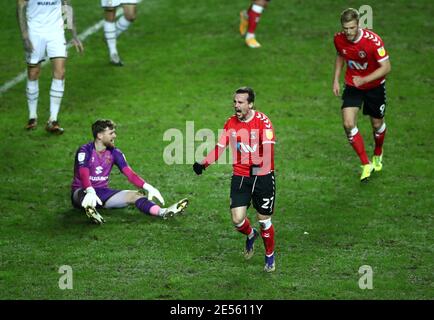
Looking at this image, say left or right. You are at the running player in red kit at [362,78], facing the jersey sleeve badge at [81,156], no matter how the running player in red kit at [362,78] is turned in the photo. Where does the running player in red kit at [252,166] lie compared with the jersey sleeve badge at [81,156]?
left

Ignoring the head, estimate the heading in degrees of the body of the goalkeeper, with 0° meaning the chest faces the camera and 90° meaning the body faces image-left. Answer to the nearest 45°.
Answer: approximately 315°

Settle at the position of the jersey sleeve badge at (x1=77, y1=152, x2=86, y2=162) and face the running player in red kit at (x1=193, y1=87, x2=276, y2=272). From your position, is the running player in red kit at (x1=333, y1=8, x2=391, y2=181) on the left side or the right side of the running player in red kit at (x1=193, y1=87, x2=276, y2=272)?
left

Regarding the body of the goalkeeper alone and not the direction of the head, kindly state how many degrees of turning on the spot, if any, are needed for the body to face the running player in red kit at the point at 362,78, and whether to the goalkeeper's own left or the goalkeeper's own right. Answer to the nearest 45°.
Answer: approximately 45° to the goalkeeper's own left

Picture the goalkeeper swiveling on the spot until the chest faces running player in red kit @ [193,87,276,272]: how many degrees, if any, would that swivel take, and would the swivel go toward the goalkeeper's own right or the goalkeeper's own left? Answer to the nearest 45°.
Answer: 0° — they already face them
